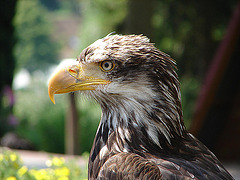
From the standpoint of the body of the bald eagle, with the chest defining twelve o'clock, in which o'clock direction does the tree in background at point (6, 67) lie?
The tree in background is roughly at 2 o'clock from the bald eagle.

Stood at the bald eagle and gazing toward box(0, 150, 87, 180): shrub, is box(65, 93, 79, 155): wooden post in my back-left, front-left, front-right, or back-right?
front-right

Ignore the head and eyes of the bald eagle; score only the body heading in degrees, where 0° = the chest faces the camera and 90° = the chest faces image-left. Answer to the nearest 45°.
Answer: approximately 90°

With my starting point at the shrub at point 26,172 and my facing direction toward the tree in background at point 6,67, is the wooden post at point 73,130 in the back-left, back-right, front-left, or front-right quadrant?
front-right

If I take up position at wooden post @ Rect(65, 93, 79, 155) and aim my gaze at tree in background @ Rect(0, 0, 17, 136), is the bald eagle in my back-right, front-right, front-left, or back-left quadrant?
back-left

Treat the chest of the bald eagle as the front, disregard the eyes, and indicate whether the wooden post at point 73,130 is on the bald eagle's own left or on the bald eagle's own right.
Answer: on the bald eagle's own right

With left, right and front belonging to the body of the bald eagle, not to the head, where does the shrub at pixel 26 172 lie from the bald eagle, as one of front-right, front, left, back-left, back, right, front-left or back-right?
front-right
